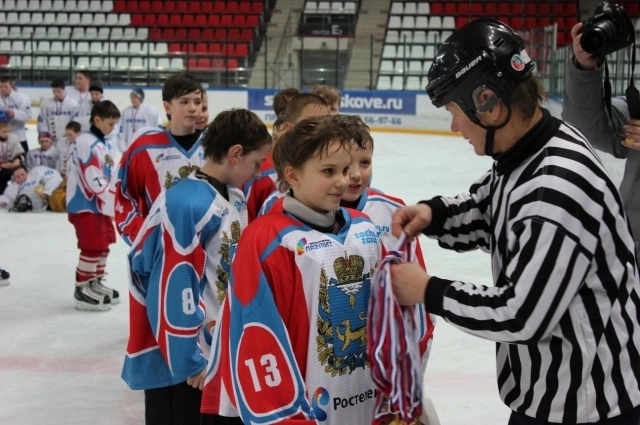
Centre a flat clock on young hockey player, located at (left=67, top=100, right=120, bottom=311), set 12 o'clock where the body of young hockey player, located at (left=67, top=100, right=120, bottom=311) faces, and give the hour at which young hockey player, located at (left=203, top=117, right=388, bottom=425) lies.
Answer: young hockey player, located at (left=203, top=117, right=388, bottom=425) is roughly at 3 o'clock from young hockey player, located at (left=67, top=100, right=120, bottom=311).

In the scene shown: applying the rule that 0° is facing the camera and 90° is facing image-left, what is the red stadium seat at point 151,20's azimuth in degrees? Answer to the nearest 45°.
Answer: approximately 0°

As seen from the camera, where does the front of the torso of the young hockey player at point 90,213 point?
to the viewer's right

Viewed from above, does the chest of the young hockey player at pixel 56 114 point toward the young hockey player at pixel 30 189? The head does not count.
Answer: yes

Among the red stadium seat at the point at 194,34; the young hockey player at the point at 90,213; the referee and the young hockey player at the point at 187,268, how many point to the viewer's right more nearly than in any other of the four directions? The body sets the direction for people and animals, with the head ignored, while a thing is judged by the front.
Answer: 2

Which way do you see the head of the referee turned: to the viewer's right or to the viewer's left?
to the viewer's left

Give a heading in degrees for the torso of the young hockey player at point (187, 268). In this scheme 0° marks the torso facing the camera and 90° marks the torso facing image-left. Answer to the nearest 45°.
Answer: approximately 270°
